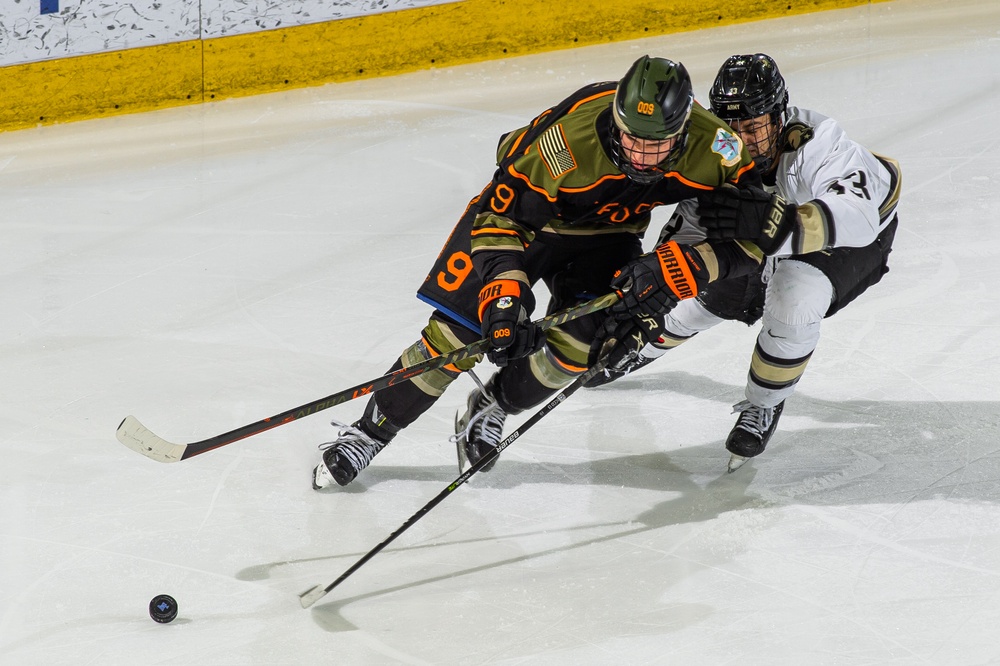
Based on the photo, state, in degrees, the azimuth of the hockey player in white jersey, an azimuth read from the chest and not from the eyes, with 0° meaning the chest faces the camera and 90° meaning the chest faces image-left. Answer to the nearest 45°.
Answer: approximately 45°

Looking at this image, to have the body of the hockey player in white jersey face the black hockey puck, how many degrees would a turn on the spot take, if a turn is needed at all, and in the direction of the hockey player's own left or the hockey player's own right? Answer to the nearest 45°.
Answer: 0° — they already face it

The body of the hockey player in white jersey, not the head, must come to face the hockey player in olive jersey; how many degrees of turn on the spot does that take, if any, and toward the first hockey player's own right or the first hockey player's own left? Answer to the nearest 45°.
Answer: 0° — they already face them

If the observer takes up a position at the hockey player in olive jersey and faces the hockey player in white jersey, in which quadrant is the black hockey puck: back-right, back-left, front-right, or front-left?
back-right
